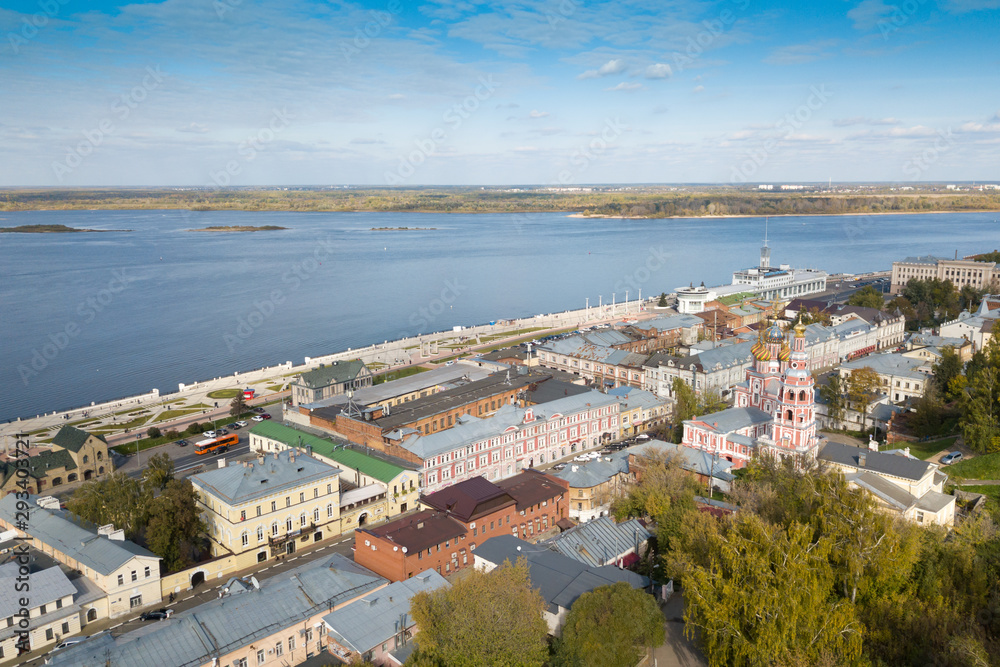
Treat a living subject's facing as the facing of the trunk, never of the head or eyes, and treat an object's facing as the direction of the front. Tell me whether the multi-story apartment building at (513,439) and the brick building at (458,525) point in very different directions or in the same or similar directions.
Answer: same or similar directions

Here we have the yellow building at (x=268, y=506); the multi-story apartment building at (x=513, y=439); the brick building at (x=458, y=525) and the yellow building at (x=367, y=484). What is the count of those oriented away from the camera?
0

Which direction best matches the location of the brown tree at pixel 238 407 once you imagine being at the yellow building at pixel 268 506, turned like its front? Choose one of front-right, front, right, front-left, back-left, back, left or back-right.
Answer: back-left

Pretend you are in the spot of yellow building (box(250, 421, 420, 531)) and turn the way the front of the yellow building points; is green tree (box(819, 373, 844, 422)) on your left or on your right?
on your left

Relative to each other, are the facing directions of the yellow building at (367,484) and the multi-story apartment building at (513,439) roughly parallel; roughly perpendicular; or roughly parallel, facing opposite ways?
roughly parallel

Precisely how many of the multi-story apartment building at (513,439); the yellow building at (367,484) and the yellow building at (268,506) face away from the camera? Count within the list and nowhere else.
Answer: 0

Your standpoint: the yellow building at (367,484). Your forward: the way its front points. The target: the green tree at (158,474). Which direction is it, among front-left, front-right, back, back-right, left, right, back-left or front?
back-right

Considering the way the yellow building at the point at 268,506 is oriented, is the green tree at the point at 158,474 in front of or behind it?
behind

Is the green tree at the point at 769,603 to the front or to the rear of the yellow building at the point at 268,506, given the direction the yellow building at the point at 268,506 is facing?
to the front

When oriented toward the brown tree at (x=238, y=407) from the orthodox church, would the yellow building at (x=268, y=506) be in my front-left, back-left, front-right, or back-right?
front-left

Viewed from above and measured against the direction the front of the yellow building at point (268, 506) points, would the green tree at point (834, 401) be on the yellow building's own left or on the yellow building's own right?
on the yellow building's own left

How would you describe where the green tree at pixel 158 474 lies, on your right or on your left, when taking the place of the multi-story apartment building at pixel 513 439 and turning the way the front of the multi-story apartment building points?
on your right

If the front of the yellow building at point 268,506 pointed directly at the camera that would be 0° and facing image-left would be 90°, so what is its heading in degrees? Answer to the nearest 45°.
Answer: approximately 315°

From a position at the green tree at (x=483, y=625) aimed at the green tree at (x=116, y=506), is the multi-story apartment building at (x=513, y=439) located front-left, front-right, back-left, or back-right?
front-right

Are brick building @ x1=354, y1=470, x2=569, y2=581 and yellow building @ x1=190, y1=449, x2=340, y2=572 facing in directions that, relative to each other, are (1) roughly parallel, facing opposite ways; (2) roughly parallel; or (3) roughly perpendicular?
roughly parallel
